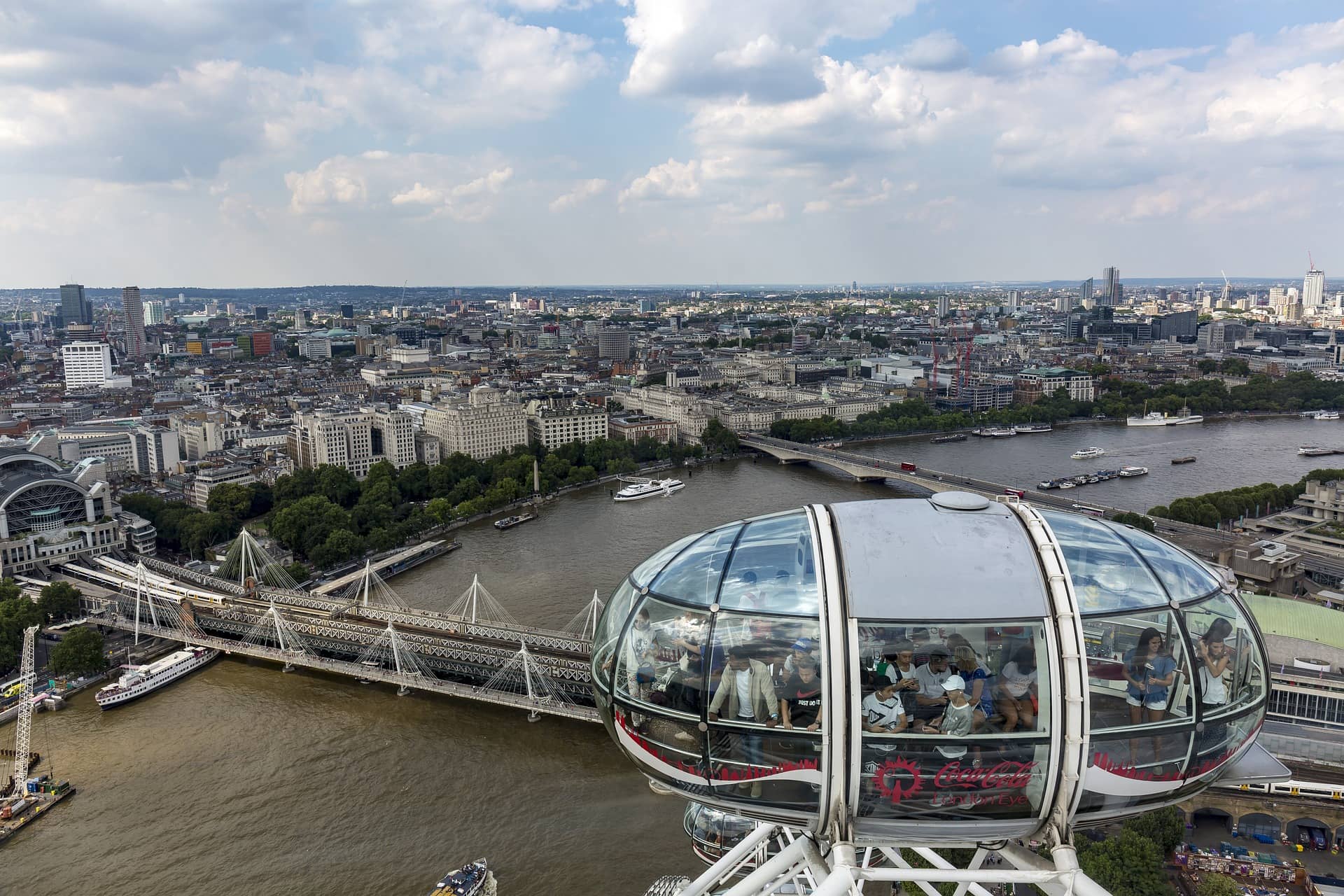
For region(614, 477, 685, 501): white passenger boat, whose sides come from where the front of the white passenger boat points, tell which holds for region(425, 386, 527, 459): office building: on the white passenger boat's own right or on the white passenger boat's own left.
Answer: on the white passenger boat's own right

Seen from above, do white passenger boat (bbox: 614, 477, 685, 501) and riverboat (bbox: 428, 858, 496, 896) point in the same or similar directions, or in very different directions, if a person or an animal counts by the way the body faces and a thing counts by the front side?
very different directions

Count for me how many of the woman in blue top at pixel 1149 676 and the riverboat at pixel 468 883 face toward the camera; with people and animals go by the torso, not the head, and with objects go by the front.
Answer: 1

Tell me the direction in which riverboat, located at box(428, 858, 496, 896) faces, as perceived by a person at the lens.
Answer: facing away from the viewer and to the right of the viewer

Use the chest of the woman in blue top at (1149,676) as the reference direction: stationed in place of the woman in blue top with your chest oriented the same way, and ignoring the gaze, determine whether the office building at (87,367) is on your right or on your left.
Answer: on your right

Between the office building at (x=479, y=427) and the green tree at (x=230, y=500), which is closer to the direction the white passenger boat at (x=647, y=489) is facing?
the green tree

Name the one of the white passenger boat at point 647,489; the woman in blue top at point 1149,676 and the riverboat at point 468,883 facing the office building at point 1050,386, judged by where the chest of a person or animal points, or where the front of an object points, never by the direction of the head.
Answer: the riverboat

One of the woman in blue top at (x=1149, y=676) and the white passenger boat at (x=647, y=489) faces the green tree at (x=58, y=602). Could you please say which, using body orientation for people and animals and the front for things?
the white passenger boat

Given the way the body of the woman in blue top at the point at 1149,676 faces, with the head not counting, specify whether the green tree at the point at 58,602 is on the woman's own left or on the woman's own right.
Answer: on the woman's own right

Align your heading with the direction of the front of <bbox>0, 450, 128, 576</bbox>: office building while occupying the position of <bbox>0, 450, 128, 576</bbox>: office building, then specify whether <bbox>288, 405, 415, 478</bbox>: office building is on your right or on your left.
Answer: on your left

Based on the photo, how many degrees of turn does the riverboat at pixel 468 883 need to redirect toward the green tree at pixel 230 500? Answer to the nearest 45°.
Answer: approximately 45° to its left

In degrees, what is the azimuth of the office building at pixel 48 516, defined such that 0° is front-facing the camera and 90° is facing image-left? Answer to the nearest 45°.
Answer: approximately 315°

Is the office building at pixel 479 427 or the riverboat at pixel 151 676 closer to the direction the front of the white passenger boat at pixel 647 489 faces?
the riverboat

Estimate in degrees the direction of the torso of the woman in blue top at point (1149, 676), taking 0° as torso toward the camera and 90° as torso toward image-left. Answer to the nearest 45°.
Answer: approximately 0°
